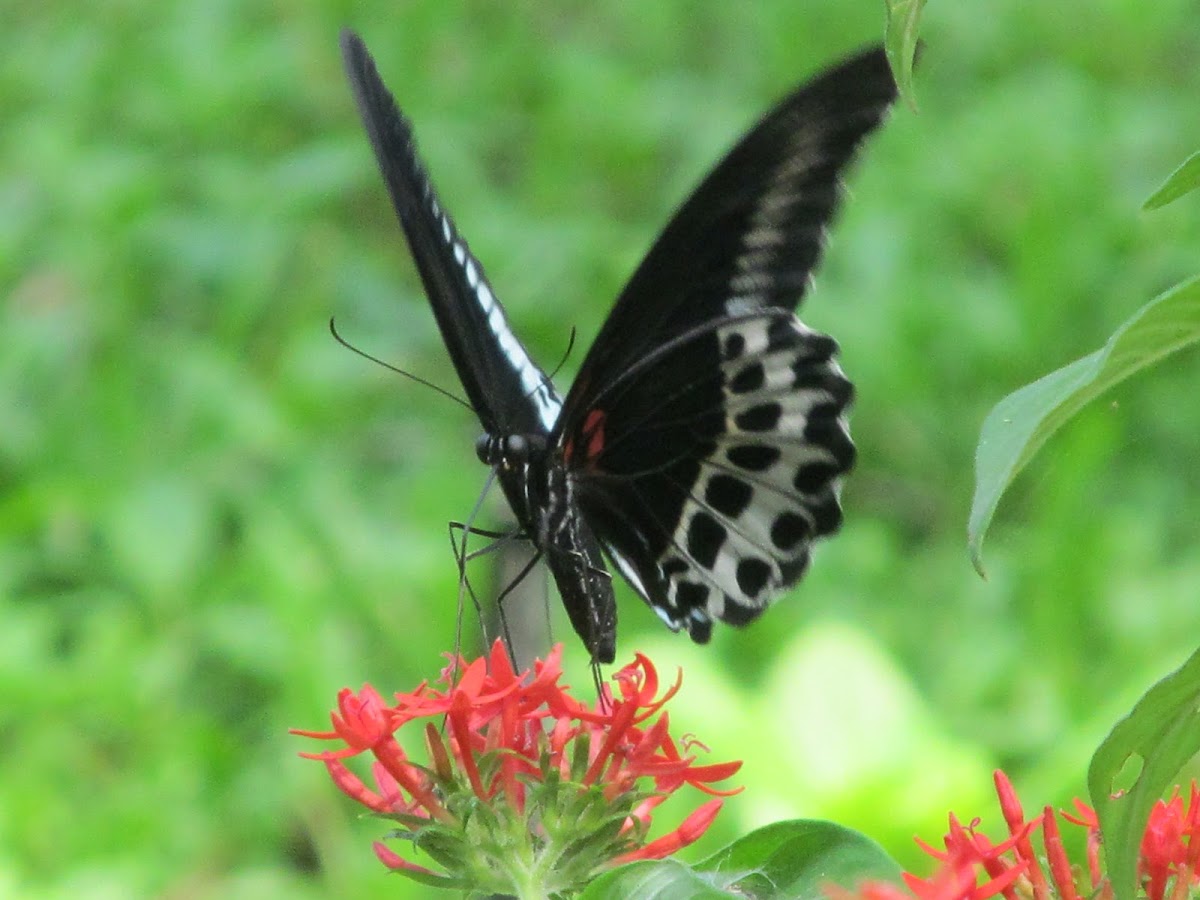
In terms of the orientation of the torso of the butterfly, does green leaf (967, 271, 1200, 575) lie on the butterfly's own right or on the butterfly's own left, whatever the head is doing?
on the butterfly's own left

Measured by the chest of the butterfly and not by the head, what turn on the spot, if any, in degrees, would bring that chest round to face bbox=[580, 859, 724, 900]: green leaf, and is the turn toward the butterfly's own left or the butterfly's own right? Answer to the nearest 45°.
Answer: approximately 45° to the butterfly's own left

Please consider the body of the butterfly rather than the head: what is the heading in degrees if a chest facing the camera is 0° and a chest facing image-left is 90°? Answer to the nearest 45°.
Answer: approximately 45°
